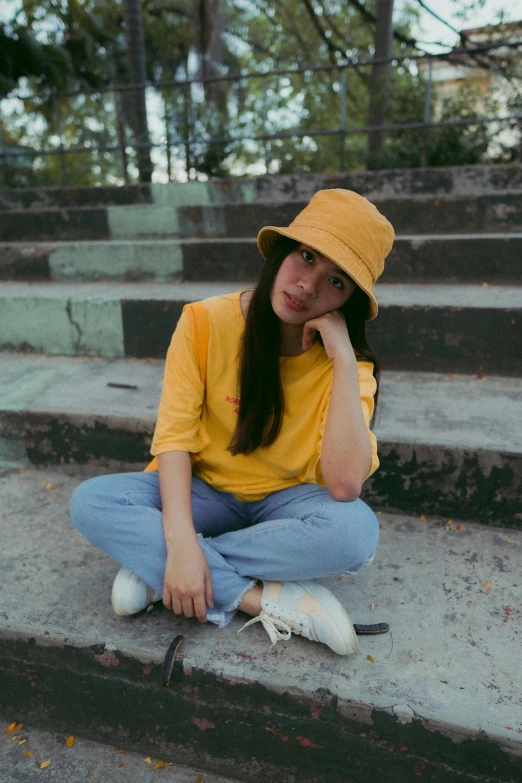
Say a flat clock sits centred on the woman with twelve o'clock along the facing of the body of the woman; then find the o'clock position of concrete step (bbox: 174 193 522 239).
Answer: The concrete step is roughly at 7 o'clock from the woman.

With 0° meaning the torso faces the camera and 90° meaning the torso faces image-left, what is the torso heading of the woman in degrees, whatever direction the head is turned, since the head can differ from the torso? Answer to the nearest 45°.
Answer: approximately 0°

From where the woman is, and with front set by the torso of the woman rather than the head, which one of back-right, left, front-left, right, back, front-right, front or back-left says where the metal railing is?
back

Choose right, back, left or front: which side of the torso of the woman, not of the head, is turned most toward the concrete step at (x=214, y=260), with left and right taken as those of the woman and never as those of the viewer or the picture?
back
